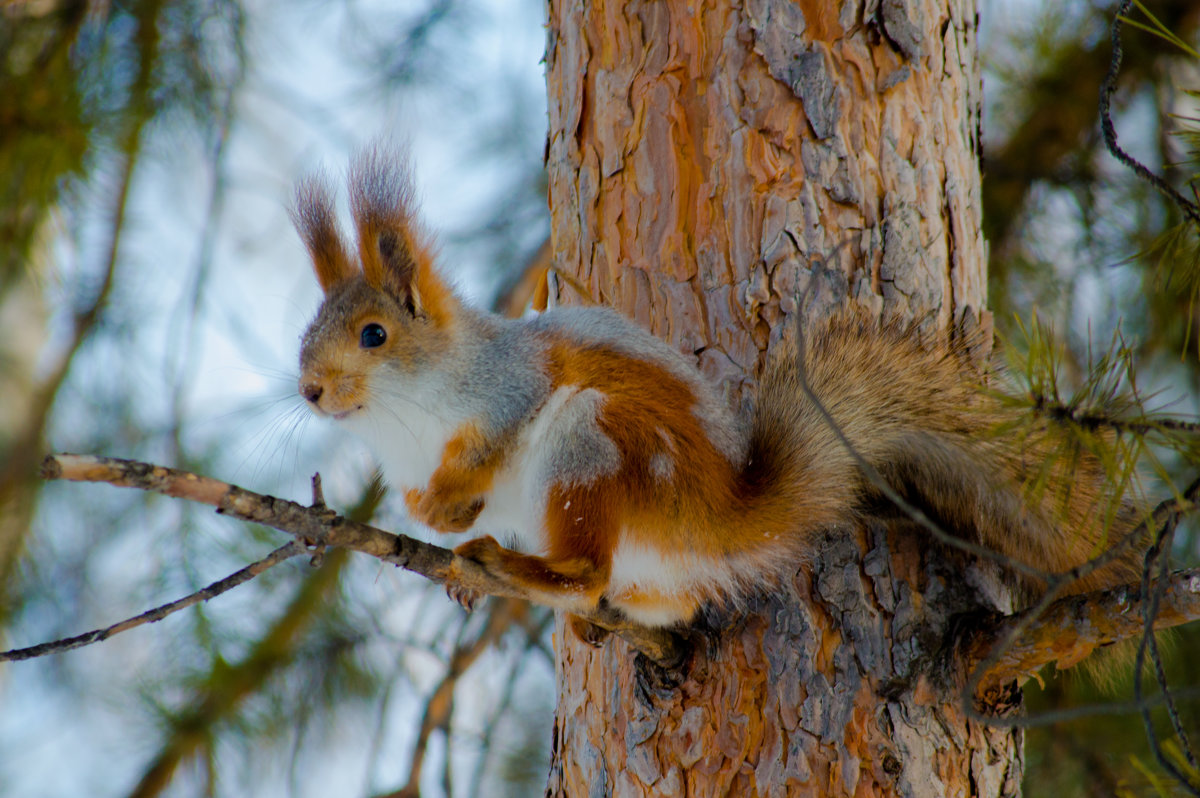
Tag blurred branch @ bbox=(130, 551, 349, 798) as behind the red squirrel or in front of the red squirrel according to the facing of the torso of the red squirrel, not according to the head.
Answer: in front

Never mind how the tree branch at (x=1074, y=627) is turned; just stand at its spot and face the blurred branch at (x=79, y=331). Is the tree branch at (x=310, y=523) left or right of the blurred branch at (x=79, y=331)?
left

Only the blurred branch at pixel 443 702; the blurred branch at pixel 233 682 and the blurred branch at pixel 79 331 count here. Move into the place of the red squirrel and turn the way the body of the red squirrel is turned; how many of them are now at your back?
0

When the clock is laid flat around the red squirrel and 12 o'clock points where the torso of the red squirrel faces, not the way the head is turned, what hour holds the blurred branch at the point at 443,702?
The blurred branch is roughly at 2 o'clock from the red squirrel.

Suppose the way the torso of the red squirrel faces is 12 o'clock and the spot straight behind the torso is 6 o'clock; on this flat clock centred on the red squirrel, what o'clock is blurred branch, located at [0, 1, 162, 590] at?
The blurred branch is roughly at 1 o'clock from the red squirrel.

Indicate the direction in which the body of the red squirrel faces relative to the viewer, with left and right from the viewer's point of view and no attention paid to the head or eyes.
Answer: facing to the left of the viewer
